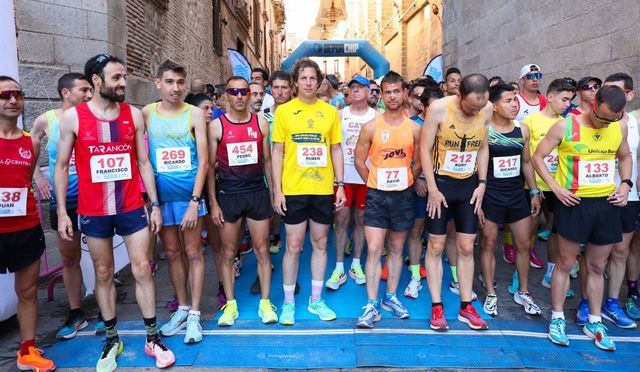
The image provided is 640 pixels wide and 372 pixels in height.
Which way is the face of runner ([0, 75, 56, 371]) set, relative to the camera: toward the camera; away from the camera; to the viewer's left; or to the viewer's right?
toward the camera

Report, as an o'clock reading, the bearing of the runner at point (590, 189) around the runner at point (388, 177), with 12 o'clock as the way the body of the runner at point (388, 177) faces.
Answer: the runner at point (590, 189) is roughly at 9 o'clock from the runner at point (388, 177).

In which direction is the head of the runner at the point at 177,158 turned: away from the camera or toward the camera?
toward the camera

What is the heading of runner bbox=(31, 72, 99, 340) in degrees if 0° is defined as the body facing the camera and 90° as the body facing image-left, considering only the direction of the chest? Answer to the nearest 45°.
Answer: approximately 315°

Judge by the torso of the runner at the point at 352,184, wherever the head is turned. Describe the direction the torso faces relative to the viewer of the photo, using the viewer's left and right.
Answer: facing the viewer

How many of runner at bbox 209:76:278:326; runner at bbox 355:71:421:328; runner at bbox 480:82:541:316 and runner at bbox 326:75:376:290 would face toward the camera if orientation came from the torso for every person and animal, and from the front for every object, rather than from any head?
4

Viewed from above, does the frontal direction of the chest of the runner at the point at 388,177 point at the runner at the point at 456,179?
no

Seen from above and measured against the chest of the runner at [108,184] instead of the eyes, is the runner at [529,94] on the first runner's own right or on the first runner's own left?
on the first runner's own left

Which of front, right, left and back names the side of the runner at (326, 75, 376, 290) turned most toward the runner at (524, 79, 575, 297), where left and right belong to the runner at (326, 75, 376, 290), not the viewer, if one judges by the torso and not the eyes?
left

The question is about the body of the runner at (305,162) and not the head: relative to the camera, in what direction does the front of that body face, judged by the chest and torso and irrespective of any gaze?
toward the camera

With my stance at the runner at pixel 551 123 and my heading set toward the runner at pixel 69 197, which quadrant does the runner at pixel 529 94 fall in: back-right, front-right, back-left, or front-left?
back-right

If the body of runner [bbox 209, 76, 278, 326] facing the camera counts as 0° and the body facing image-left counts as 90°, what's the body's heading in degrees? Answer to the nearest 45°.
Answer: approximately 0°

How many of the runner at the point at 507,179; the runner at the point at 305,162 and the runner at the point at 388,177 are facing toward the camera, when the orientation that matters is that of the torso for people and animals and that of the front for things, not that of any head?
3

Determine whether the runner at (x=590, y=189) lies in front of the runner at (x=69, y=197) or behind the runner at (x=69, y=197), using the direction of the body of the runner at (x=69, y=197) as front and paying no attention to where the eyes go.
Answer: in front

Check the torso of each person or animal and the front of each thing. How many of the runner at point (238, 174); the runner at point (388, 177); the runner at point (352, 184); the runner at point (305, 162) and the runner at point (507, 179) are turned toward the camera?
5
